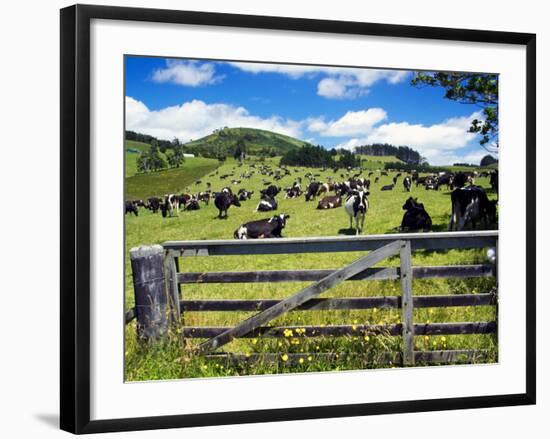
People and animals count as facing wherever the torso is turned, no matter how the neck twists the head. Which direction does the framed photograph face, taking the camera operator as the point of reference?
facing the viewer and to the right of the viewer
